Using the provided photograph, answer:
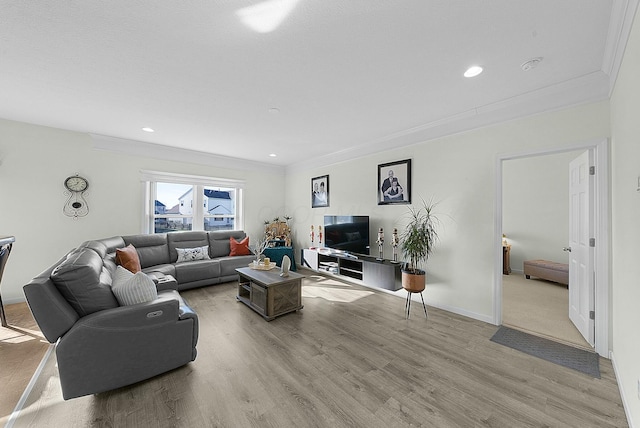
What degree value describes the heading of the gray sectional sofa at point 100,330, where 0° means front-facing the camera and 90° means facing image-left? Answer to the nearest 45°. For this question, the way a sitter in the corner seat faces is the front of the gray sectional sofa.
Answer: approximately 315°

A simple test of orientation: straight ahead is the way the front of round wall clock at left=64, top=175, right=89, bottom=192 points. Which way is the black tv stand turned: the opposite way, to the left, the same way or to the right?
to the right

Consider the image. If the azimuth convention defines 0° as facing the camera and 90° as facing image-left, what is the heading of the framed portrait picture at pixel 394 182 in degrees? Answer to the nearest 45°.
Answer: approximately 45°

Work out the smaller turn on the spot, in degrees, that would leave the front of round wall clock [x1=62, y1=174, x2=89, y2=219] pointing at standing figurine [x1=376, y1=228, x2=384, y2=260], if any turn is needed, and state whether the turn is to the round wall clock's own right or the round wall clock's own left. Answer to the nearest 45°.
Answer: approximately 45° to the round wall clock's own left
